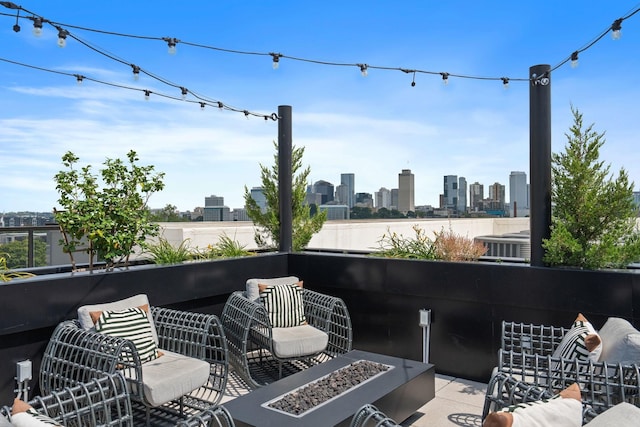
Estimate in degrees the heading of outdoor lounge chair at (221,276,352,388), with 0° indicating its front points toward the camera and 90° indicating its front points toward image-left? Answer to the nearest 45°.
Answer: approximately 315°

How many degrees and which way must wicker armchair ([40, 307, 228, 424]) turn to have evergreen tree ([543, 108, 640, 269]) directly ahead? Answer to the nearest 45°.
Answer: approximately 45° to its left

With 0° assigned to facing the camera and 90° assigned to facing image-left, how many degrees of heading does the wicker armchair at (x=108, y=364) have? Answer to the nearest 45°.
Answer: approximately 315°

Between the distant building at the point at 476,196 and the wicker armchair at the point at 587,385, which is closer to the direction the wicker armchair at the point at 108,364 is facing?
the wicker armchair

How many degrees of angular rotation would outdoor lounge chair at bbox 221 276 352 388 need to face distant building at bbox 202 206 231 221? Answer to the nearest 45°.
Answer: approximately 135° to its left

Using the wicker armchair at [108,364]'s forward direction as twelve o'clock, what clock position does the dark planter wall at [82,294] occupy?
The dark planter wall is roughly at 7 o'clock from the wicker armchair.
